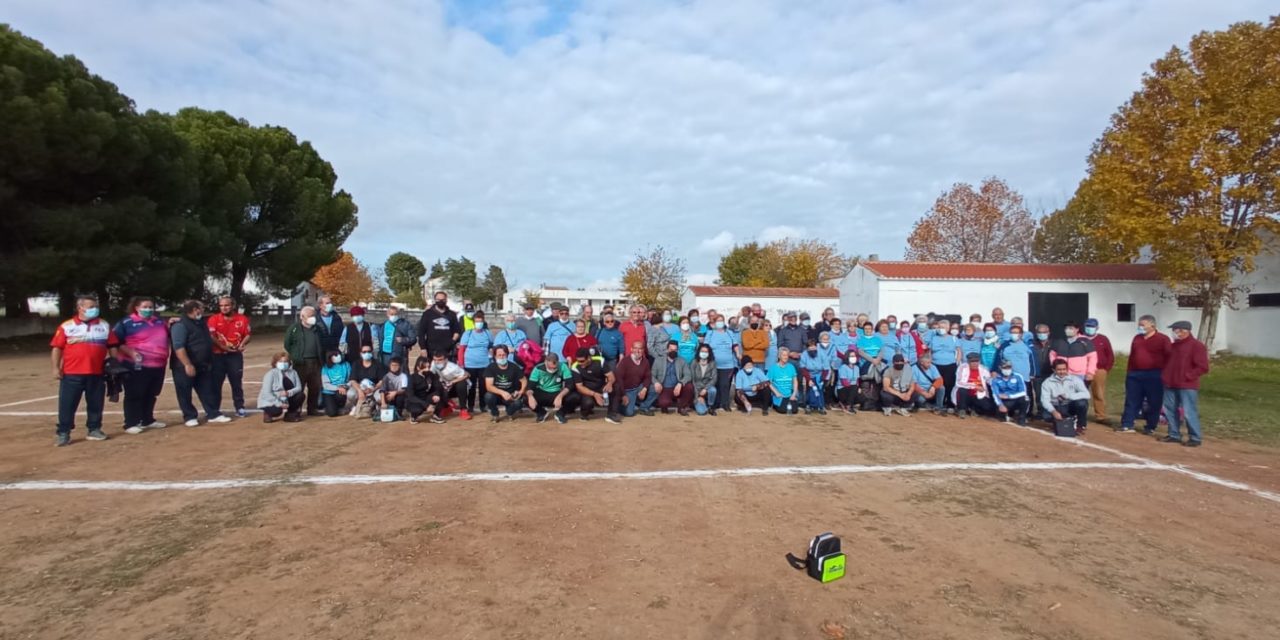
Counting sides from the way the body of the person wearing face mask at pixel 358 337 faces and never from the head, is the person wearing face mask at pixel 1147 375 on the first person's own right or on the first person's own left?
on the first person's own left

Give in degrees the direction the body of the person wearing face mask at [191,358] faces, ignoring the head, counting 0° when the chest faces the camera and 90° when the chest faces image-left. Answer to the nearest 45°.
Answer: approximately 315°

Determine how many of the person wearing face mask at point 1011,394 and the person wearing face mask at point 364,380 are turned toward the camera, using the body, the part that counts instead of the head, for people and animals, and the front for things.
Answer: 2

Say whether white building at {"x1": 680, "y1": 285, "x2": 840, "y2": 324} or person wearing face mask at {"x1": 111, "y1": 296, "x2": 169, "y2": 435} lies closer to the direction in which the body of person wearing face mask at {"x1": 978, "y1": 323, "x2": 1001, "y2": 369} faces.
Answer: the person wearing face mask

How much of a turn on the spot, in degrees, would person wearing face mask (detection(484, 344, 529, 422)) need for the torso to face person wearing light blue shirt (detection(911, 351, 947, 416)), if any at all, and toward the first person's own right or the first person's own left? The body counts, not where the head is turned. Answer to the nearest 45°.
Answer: approximately 90° to the first person's own left

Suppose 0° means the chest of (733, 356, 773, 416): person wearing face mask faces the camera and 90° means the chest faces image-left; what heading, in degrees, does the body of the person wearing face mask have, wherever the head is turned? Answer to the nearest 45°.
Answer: approximately 0°

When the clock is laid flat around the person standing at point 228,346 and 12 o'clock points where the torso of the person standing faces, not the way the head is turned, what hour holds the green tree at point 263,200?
The green tree is roughly at 6 o'clock from the person standing.

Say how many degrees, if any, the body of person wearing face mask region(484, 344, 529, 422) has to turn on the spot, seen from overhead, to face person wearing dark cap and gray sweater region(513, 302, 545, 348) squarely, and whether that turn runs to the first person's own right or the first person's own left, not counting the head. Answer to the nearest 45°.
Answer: approximately 180°

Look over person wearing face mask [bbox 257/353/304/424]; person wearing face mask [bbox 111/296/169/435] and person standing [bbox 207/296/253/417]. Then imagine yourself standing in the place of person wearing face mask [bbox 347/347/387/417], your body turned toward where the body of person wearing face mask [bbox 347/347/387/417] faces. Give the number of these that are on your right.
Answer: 3
